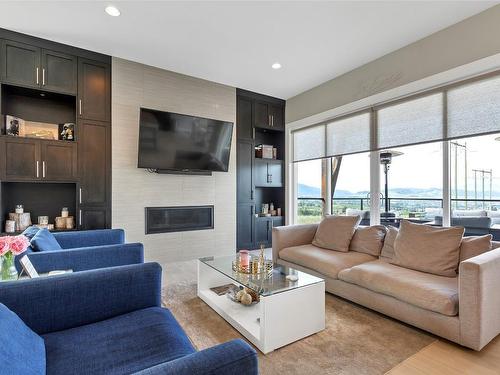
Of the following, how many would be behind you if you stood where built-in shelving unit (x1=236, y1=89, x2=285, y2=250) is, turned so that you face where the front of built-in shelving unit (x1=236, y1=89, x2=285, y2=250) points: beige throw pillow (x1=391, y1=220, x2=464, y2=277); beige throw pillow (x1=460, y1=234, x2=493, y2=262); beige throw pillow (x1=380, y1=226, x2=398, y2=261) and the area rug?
0

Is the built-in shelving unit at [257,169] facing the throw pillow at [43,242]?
no

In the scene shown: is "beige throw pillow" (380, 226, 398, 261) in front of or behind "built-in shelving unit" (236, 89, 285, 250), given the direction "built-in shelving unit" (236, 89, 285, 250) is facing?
in front

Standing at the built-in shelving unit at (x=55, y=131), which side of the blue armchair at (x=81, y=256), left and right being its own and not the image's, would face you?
left

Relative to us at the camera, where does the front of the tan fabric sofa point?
facing the viewer and to the left of the viewer

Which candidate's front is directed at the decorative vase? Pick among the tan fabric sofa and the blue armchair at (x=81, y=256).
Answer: the tan fabric sofa

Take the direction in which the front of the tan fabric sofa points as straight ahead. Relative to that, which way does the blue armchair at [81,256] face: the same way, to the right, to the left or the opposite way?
the opposite way

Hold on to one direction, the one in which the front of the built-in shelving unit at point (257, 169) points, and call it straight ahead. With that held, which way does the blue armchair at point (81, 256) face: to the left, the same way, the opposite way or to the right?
to the left

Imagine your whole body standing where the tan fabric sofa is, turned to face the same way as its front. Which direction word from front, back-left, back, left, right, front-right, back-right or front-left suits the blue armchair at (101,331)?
front

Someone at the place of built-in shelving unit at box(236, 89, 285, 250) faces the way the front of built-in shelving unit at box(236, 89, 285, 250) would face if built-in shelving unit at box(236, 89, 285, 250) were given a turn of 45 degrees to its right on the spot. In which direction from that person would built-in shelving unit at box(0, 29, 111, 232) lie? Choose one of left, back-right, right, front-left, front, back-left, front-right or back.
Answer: front-right

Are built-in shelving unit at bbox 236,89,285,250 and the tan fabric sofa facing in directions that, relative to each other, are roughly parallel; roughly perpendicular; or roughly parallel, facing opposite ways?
roughly perpendicular

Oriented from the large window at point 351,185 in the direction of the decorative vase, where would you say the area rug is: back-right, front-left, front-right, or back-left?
front-left

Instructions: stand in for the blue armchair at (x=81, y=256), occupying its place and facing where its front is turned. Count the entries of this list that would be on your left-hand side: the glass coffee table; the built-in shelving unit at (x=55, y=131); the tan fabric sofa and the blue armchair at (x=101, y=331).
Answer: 1

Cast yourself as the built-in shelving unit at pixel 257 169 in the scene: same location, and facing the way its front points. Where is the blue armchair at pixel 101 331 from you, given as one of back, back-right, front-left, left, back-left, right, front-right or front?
front-right

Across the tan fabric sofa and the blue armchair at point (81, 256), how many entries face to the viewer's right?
1

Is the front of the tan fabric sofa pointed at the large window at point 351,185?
no

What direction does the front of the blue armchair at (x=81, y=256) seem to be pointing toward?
to the viewer's right
